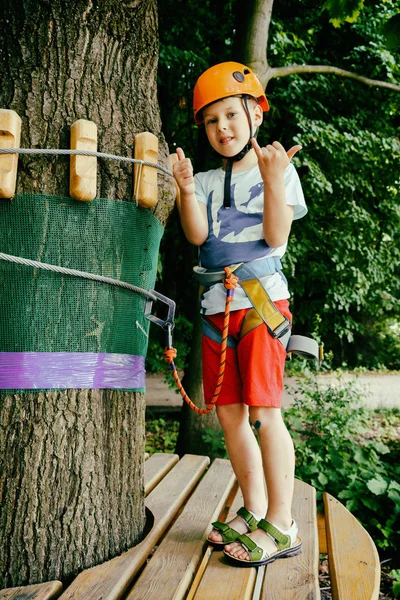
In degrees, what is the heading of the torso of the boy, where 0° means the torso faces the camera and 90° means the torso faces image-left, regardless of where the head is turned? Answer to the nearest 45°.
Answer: approximately 45°

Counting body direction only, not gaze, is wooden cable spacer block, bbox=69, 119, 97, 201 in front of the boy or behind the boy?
in front

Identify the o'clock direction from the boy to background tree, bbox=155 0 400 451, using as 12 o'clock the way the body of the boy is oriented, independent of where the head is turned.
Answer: The background tree is roughly at 5 o'clock from the boy.
